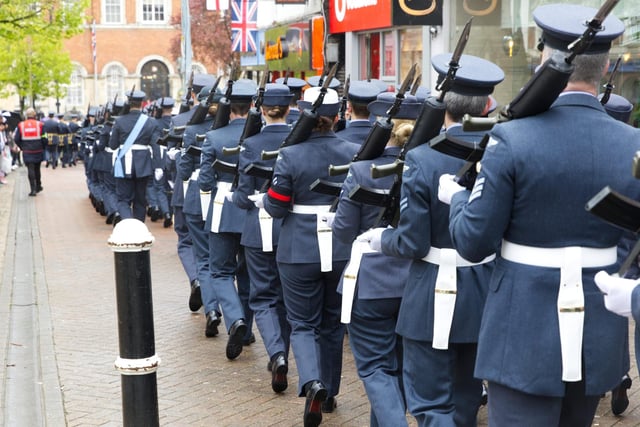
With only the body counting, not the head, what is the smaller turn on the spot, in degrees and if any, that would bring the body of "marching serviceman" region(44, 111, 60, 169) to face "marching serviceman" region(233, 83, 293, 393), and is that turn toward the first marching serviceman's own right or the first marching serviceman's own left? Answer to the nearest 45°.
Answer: approximately 180°

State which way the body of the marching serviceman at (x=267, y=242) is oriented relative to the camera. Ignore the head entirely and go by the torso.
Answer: away from the camera

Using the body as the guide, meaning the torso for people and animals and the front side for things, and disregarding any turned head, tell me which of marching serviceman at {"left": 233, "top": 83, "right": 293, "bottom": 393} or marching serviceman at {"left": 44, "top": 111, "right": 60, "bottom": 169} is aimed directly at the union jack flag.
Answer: marching serviceman at {"left": 233, "top": 83, "right": 293, "bottom": 393}

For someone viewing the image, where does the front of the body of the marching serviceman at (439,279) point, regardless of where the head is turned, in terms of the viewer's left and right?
facing away from the viewer and to the left of the viewer

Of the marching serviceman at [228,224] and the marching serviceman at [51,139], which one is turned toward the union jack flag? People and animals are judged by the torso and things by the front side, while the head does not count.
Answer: the marching serviceman at [228,224]

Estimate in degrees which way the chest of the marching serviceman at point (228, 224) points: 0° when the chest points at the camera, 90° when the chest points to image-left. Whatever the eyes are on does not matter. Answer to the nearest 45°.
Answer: approximately 180°

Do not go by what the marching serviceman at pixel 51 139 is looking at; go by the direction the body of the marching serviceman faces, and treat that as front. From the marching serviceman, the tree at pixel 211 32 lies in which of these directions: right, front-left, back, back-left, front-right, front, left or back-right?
front-right

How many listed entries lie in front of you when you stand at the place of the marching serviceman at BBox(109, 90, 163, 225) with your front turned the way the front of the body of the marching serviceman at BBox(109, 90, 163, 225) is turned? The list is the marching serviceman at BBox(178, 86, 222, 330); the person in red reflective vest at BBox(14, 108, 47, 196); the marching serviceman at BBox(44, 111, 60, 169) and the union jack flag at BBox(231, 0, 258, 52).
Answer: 3

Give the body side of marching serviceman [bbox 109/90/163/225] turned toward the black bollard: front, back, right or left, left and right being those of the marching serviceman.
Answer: back

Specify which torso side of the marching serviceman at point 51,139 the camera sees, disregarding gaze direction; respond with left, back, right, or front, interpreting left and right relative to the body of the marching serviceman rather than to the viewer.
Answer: back

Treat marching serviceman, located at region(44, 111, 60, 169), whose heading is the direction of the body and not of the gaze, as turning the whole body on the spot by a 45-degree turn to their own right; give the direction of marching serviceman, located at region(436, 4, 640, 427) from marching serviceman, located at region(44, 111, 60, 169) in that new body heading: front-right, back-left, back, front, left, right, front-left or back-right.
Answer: back-right

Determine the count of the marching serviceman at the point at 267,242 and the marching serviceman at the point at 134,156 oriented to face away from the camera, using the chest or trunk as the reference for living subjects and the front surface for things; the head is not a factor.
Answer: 2

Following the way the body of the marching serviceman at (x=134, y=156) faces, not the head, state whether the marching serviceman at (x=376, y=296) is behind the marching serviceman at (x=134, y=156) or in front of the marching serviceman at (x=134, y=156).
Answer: behind
